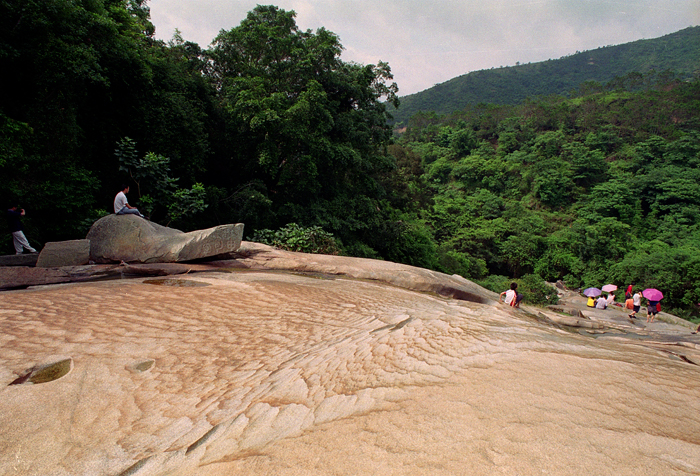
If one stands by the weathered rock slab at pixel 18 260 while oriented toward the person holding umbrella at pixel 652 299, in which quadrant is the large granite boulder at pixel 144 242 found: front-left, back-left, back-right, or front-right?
front-right

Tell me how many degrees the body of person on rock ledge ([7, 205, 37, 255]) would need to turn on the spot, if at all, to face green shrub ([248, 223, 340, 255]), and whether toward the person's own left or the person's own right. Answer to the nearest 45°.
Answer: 0° — they already face it

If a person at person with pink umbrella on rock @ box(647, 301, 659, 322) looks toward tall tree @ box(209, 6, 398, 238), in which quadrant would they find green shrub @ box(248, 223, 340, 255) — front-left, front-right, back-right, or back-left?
front-left

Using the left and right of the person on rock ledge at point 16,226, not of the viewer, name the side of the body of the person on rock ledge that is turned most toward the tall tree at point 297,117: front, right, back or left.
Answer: front

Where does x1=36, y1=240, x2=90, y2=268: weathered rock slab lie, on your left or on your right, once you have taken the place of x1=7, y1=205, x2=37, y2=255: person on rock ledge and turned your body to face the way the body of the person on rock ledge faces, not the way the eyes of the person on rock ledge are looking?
on your right

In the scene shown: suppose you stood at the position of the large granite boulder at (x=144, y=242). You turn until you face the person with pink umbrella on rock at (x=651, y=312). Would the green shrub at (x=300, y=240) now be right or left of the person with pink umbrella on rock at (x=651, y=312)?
left

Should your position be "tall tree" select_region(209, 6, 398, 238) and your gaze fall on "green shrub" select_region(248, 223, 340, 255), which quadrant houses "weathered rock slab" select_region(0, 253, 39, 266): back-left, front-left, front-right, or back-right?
front-right

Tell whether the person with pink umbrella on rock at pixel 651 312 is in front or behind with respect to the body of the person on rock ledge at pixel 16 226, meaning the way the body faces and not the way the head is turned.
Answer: in front

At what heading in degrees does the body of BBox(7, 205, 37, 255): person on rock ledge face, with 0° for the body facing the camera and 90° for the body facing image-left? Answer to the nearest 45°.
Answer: approximately 270°

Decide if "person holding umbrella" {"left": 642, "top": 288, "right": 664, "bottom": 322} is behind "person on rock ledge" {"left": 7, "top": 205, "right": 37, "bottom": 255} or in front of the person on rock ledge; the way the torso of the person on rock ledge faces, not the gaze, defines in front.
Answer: in front
